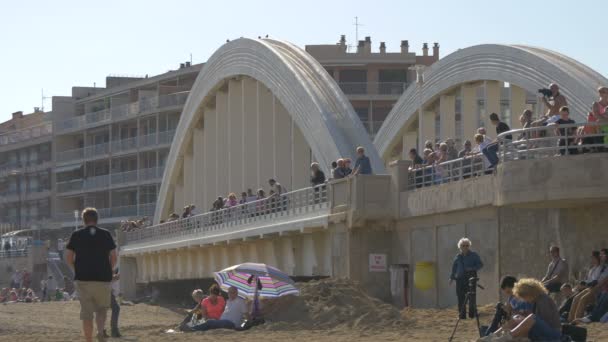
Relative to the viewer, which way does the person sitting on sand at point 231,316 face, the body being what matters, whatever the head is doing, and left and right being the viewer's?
facing to the left of the viewer

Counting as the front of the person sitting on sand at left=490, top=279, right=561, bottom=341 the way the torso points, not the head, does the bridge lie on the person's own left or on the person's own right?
on the person's own right

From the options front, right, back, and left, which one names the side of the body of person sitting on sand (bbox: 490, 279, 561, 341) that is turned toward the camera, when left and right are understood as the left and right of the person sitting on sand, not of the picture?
left

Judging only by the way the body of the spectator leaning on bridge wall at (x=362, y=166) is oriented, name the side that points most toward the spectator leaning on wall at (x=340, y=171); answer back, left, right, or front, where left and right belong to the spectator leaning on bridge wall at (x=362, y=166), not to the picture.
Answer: right

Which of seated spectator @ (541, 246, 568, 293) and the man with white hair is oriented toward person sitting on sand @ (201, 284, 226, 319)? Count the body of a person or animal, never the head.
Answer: the seated spectator

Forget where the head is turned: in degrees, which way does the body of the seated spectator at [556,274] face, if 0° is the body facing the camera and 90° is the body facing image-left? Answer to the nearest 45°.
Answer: approximately 90°
